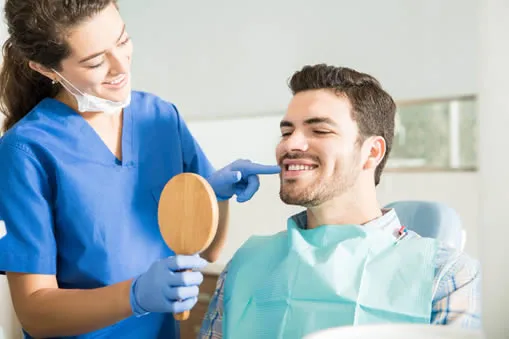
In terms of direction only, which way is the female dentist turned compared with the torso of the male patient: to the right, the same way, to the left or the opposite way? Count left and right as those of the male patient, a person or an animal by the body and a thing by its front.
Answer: to the left

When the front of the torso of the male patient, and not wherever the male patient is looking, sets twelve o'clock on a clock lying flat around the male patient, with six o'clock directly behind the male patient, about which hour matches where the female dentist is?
The female dentist is roughly at 1 o'clock from the male patient.

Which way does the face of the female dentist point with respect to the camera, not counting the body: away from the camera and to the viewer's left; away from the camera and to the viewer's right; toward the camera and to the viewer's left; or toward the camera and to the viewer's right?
toward the camera and to the viewer's right

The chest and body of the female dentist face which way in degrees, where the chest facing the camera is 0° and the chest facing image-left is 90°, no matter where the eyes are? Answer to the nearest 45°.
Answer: approximately 315°
